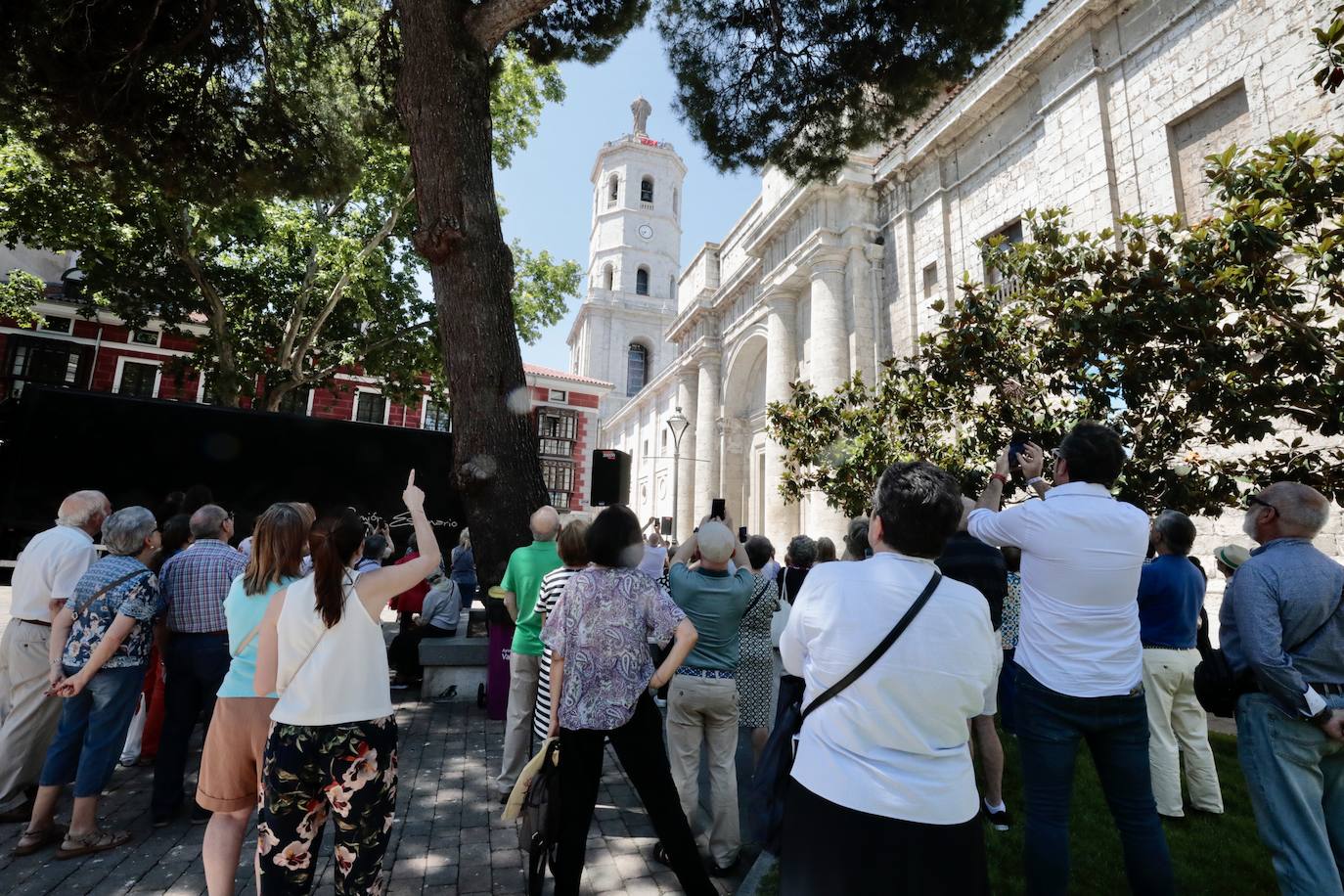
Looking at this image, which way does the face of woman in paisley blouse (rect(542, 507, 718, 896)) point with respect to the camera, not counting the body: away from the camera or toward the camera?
away from the camera

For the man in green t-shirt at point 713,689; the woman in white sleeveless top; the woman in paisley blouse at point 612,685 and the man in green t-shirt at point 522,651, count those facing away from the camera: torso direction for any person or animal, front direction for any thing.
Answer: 4

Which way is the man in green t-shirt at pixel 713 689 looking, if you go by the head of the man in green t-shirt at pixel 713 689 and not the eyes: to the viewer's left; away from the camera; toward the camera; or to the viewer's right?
away from the camera

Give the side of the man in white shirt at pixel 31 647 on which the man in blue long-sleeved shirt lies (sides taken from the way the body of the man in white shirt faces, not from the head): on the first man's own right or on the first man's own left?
on the first man's own right

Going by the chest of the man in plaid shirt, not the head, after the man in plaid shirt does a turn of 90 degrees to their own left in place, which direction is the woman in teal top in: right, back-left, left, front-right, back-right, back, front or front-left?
back-left

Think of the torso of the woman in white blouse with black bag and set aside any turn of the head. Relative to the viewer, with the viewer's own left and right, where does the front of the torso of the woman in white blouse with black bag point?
facing away from the viewer

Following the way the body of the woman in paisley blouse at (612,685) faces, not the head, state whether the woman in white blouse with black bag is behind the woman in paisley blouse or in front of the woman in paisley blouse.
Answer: behind

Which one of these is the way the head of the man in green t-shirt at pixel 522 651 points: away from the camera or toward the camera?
away from the camera

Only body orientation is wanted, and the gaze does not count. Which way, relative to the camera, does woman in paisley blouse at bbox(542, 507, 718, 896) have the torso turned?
away from the camera

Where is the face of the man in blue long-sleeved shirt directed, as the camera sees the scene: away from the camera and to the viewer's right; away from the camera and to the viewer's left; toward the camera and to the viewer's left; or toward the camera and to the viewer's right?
away from the camera and to the viewer's left

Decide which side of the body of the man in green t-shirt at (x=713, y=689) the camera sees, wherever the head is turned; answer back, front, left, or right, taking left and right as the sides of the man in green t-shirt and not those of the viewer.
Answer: back

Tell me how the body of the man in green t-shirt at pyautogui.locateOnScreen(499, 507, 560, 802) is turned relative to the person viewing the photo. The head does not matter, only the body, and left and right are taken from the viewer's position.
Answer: facing away from the viewer

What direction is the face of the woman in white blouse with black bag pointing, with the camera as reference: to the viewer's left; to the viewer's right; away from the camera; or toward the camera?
away from the camera

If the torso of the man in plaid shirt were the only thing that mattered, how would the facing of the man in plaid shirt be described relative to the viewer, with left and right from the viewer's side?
facing away from the viewer and to the right of the viewer
